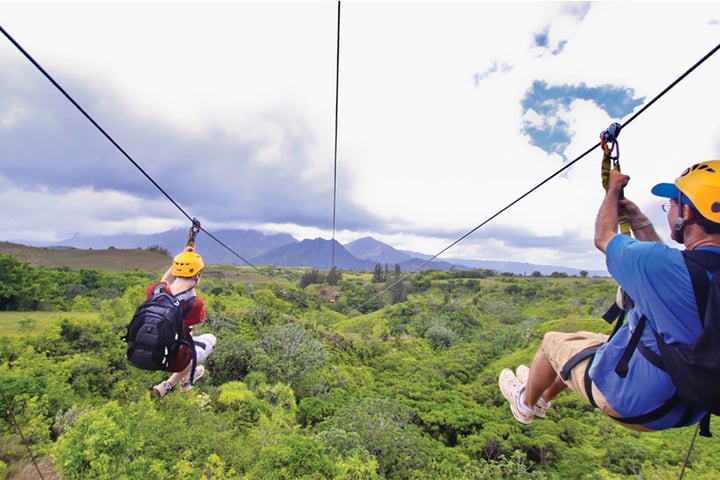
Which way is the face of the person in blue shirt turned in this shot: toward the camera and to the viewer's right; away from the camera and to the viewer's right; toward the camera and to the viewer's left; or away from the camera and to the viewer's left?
away from the camera and to the viewer's left

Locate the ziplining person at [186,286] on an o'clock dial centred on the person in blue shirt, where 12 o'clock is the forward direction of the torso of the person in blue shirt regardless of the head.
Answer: The ziplining person is roughly at 12 o'clock from the person in blue shirt.

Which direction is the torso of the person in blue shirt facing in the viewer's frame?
to the viewer's left
